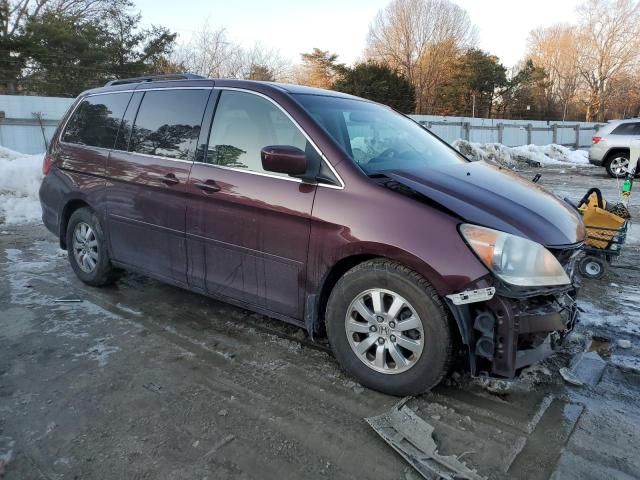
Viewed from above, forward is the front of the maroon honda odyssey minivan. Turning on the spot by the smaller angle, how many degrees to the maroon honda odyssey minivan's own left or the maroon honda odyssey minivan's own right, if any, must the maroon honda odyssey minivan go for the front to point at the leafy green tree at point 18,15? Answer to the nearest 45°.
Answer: approximately 180°

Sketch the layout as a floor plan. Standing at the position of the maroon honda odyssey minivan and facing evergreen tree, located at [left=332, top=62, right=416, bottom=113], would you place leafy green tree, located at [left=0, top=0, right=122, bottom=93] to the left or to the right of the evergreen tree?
left

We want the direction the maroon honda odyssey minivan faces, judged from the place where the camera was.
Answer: facing the viewer and to the right of the viewer

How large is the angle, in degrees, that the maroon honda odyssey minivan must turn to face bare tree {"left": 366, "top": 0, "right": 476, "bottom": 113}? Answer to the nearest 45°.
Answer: approximately 135° to its left

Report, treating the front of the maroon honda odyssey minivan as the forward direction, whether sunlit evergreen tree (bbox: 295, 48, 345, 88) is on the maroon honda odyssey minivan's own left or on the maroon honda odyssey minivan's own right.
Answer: on the maroon honda odyssey minivan's own left

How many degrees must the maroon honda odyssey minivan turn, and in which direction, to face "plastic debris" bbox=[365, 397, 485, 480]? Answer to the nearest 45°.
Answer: approximately 45° to its right
